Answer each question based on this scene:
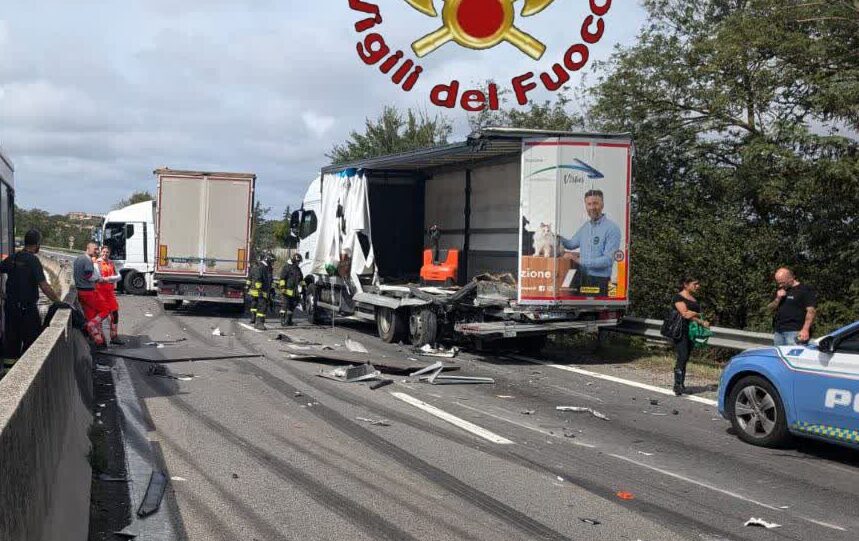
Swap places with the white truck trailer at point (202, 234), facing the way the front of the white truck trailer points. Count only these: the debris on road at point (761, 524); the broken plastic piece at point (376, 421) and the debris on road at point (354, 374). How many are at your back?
3

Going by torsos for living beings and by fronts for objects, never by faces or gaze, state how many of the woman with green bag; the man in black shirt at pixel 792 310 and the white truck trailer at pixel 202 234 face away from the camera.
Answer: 1

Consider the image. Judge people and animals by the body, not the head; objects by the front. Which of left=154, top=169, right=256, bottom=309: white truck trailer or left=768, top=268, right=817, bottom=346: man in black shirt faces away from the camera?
the white truck trailer

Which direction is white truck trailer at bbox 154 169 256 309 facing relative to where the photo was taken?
away from the camera

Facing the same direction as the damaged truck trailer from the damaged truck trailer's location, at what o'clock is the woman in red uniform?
The woman in red uniform is roughly at 10 o'clock from the damaged truck trailer.

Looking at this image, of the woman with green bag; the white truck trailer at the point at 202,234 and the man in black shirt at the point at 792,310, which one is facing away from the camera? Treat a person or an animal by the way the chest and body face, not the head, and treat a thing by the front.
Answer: the white truck trailer

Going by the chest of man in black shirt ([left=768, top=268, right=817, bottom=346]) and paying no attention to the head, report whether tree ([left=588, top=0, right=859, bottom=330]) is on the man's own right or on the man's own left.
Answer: on the man's own right

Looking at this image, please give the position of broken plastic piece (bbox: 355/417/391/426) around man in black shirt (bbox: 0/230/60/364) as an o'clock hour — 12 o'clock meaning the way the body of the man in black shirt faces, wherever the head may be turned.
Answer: The broken plastic piece is roughly at 3 o'clock from the man in black shirt.

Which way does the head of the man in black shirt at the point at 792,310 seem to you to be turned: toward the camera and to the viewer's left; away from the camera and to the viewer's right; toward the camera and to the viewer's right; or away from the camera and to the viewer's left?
toward the camera and to the viewer's left

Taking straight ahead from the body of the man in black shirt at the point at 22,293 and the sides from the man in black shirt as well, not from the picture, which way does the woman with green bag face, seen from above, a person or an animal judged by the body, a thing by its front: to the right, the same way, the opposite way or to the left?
to the right

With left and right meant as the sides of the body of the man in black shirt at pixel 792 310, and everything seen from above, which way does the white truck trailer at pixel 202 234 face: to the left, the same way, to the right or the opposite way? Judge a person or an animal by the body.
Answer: to the right

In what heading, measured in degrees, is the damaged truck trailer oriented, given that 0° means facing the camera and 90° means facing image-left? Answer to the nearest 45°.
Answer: approximately 135°

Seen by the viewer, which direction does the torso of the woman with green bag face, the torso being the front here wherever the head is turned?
to the viewer's right

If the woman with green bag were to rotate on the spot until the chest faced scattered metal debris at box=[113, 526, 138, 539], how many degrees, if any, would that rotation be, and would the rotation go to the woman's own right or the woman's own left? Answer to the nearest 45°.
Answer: approximately 135° to the woman's own right
